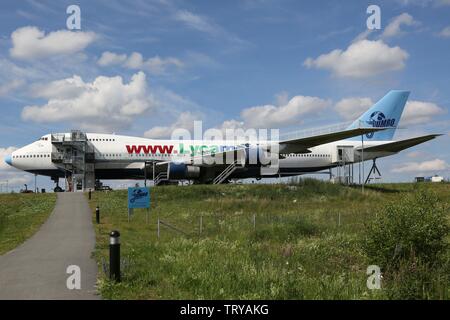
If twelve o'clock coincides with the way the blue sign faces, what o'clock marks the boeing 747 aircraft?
The boeing 747 aircraft is roughly at 6 o'clock from the blue sign.

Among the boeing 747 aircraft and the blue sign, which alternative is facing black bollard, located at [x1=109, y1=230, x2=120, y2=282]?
the blue sign

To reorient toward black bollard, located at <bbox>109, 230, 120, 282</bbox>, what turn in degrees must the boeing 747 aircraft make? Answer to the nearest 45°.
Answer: approximately 90° to its left

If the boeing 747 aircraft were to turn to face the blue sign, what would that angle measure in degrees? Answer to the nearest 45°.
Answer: approximately 90° to its left

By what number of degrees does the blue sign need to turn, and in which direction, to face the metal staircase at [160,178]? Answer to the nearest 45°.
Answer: approximately 180°

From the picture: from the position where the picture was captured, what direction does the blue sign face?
facing the viewer

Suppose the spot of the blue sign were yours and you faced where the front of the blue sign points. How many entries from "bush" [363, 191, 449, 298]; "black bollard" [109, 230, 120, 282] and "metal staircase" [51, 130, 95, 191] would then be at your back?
1

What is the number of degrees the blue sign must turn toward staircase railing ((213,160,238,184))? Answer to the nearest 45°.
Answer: approximately 180°

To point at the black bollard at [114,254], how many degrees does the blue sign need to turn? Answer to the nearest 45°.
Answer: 0° — it already faces it

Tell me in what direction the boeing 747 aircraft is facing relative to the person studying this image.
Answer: facing to the left of the viewer

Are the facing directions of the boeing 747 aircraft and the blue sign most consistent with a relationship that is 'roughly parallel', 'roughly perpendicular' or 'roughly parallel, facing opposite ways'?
roughly perpendicular

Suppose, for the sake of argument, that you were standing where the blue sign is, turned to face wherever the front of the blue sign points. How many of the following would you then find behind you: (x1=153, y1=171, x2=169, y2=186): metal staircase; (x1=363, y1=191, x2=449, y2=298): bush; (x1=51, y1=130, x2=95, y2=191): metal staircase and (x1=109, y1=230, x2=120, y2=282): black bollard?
2

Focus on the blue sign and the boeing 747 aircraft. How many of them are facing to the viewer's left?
1

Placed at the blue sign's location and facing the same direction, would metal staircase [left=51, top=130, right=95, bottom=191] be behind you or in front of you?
behind
